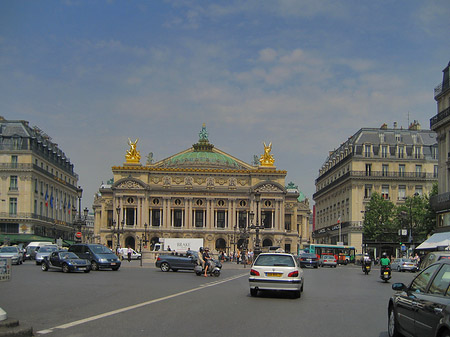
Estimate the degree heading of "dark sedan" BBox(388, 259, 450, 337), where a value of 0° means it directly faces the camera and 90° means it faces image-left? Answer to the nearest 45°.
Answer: approximately 135°

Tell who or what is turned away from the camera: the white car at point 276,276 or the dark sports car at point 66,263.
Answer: the white car

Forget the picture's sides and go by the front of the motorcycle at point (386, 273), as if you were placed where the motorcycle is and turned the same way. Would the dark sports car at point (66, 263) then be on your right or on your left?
on your left

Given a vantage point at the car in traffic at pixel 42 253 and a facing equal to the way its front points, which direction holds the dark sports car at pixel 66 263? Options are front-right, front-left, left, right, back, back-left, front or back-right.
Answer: front-left

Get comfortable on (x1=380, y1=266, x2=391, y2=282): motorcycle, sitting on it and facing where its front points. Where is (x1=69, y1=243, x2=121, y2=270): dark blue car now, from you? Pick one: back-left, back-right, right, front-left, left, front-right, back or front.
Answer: left

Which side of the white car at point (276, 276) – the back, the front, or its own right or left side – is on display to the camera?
back

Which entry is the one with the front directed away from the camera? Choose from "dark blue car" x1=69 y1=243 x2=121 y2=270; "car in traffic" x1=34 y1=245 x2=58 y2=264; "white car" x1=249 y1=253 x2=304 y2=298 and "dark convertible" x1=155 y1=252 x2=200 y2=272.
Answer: the white car

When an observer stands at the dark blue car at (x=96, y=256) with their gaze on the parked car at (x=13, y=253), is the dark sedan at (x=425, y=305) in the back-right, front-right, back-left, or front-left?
back-left

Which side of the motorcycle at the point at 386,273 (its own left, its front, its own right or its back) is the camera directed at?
back
